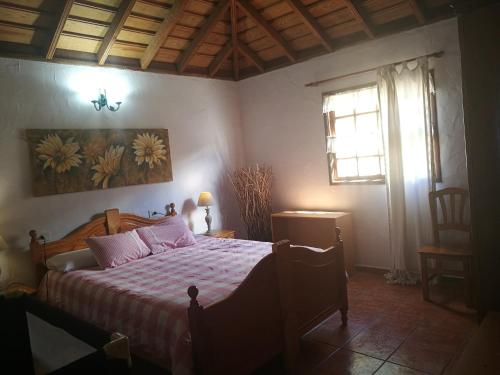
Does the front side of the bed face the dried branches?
no

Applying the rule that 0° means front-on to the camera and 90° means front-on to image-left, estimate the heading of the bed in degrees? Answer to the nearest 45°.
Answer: approximately 315°

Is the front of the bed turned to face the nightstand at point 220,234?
no

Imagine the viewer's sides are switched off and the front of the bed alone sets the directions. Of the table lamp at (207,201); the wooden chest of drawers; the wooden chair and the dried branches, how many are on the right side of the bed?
0

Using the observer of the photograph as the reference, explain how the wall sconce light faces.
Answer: facing the viewer and to the right of the viewer

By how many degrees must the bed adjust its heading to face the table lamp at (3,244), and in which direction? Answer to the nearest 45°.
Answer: approximately 180°

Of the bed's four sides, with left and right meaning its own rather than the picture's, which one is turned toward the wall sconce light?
back

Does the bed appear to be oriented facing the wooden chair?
no

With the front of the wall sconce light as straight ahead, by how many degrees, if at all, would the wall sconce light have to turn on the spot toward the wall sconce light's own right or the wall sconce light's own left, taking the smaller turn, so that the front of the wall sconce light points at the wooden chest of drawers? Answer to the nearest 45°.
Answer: approximately 45° to the wall sconce light's own left

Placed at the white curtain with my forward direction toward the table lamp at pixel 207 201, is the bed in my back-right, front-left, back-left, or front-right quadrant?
front-left

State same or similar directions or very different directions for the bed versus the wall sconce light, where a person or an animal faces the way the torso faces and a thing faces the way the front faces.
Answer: same or similar directions

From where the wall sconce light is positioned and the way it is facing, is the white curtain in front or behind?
in front

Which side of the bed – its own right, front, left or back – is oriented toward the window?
left

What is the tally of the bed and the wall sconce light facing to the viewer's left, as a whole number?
0

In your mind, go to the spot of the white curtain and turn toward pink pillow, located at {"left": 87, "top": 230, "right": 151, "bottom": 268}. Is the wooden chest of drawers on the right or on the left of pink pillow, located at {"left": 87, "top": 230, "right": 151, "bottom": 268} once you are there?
right

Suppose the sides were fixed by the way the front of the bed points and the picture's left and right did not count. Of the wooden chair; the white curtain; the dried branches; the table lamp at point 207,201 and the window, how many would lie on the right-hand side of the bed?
0
